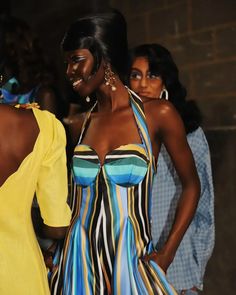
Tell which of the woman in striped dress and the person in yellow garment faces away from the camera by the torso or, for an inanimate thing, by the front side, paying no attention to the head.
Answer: the person in yellow garment

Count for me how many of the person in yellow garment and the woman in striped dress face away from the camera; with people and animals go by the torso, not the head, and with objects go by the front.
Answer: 1

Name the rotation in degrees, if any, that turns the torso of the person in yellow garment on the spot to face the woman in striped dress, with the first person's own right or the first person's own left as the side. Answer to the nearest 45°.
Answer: approximately 45° to the first person's own right

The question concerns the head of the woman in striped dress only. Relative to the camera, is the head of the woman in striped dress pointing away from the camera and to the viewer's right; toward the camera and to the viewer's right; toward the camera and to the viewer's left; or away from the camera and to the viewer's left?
toward the camera and to the viewer's left

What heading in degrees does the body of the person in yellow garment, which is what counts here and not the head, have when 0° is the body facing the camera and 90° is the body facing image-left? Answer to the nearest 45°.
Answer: approximately 180°

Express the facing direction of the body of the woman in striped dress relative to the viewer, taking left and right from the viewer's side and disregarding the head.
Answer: facing the viewer and to the left of the viewer
